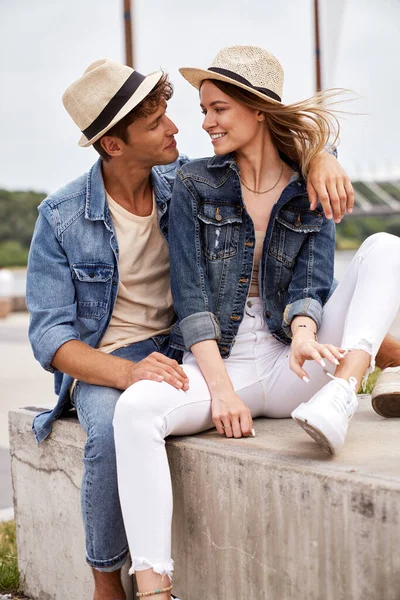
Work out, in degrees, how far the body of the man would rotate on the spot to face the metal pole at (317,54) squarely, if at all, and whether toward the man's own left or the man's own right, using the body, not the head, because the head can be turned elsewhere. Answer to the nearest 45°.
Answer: approximately 135° to the man's own left

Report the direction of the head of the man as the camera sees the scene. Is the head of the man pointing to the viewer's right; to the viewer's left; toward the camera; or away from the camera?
to the viewer's right

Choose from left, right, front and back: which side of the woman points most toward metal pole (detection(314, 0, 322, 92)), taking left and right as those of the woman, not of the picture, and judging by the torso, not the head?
back

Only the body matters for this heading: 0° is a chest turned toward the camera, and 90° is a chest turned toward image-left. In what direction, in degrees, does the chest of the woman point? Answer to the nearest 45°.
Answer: approximately 0°

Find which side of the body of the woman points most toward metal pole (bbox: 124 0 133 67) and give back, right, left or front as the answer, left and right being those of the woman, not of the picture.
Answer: back
